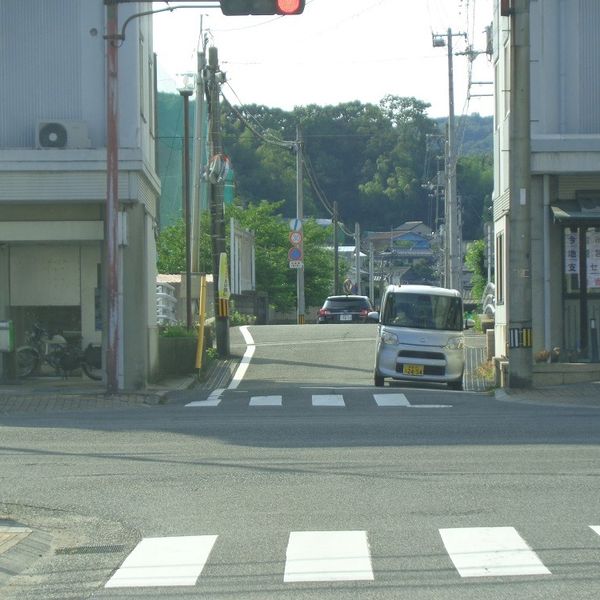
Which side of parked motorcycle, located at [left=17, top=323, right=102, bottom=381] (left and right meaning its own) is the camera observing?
left

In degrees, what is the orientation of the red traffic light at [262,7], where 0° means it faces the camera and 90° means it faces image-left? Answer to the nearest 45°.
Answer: approximately 0°

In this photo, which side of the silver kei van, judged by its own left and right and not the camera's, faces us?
front

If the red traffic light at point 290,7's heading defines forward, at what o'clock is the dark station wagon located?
The dark station wagon is roughly at 6 o'clock from the red traffic light.

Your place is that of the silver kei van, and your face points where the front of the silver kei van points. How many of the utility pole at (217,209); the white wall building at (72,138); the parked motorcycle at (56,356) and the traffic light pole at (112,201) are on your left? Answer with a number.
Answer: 0

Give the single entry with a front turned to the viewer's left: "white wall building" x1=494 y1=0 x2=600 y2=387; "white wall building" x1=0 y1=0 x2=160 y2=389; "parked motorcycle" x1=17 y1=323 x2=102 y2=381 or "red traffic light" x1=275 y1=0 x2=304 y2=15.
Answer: the parked motorcycle

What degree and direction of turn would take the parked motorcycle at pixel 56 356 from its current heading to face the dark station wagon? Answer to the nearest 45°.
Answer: approximately 135° to its right

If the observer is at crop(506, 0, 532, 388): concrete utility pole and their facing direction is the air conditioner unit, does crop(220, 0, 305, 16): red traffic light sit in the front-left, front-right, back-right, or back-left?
front-left

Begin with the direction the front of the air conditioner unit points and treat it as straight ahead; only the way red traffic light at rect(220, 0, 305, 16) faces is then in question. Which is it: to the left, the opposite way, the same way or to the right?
the same way

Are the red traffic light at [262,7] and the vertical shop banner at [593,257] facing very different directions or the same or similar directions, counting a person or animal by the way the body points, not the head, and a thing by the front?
same or similar directions

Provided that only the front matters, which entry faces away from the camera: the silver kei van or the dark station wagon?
the dark station wagon

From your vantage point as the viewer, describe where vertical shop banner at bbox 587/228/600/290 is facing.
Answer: facing the viewer

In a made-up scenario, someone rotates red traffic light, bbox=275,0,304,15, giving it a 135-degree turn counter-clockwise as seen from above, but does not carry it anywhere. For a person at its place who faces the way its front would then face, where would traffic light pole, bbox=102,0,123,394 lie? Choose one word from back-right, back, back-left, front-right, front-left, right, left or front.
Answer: left

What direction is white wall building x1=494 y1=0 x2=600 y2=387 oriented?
toward the camera

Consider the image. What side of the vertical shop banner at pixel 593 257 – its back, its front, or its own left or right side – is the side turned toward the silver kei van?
right
